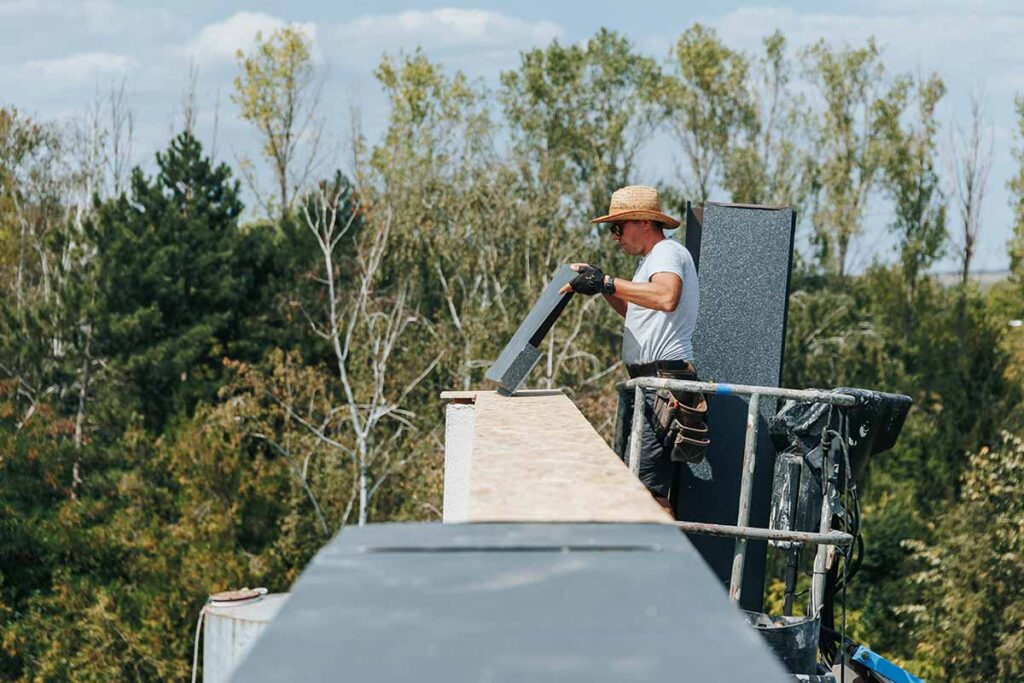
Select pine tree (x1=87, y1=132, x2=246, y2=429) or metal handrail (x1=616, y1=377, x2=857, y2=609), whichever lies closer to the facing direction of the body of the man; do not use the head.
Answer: the pine tree

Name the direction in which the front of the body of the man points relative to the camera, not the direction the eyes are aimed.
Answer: to the viewer's left
